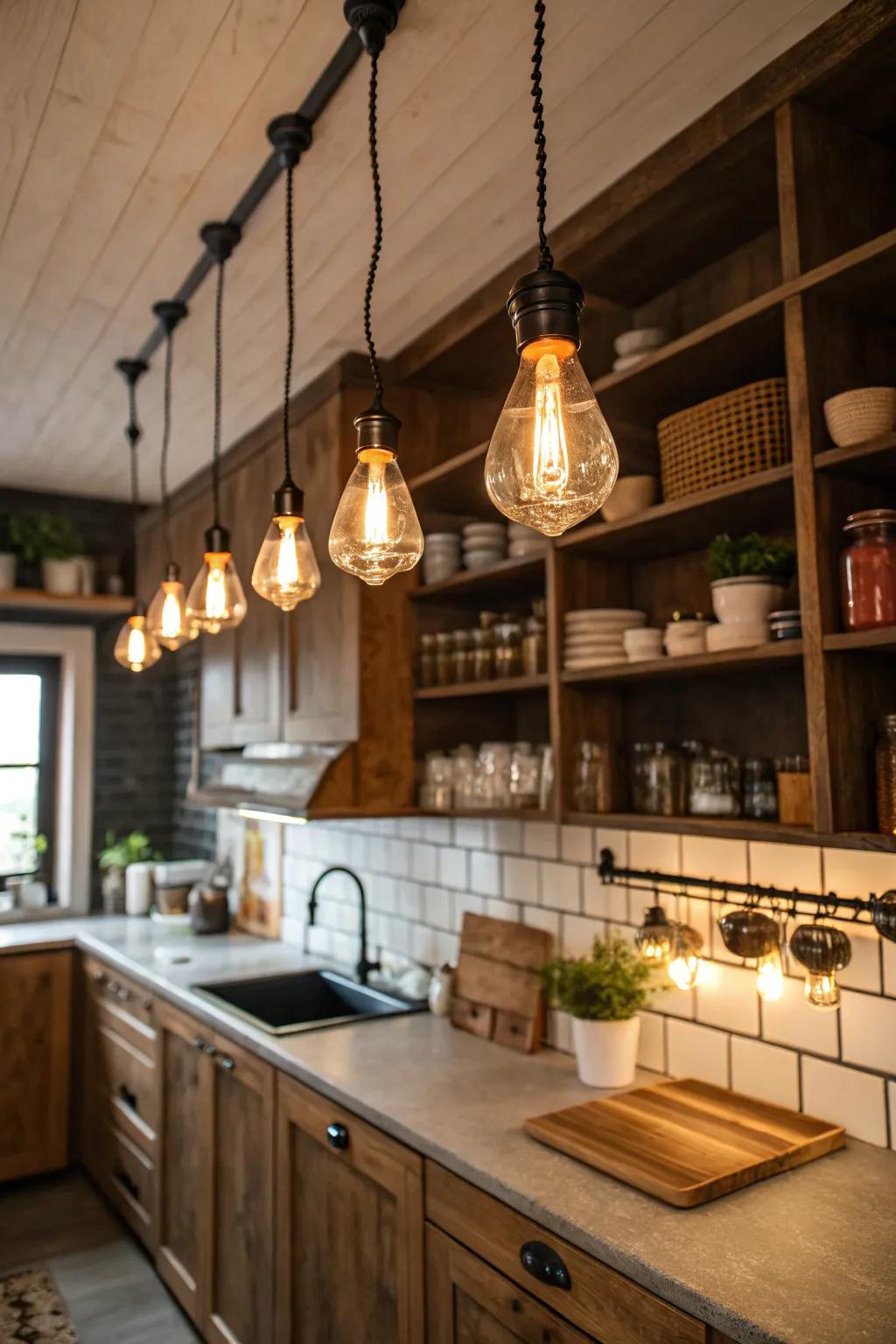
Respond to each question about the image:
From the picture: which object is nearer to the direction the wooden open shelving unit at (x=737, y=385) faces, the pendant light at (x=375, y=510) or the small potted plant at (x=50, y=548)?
the pendant light

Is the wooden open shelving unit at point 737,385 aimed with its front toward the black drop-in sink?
no

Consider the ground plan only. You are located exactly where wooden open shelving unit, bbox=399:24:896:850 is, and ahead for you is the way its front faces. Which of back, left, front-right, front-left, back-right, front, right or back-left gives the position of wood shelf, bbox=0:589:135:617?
right

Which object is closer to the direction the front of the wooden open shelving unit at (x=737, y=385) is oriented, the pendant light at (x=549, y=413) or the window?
the pendant light

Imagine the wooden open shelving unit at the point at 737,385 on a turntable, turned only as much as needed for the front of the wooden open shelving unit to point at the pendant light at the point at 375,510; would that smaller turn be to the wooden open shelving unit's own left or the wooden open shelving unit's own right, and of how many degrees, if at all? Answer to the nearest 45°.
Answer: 0° — it already faces it

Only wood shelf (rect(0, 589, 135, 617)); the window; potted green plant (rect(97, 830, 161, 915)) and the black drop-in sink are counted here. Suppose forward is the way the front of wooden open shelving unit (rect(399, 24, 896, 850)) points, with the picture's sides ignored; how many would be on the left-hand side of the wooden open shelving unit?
0

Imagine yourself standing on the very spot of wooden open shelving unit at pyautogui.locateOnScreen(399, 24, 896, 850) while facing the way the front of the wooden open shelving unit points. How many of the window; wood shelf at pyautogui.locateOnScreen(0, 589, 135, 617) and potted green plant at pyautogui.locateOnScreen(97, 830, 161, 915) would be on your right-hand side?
3

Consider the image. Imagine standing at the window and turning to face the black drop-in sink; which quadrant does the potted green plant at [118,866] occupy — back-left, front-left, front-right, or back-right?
front-left

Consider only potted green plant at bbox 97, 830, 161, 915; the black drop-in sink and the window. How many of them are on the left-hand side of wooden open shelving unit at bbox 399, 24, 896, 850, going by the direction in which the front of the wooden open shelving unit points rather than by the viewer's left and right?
0

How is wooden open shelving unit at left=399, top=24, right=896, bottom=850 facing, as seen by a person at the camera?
facing the viewer and to the left of the viewer

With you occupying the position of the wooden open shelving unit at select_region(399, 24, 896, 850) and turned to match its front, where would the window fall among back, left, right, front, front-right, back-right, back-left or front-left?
right

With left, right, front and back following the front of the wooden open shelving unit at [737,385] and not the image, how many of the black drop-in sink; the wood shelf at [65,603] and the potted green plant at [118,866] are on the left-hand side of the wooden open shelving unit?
0
